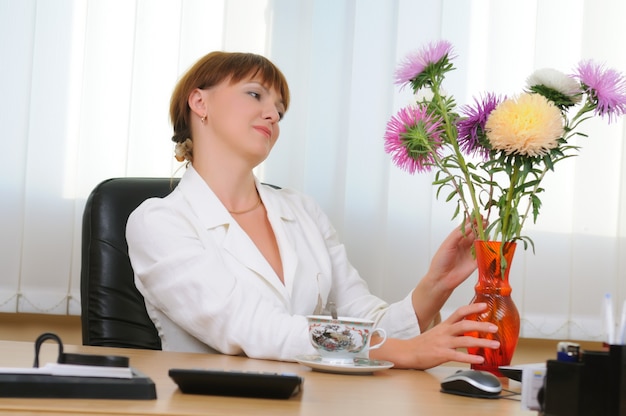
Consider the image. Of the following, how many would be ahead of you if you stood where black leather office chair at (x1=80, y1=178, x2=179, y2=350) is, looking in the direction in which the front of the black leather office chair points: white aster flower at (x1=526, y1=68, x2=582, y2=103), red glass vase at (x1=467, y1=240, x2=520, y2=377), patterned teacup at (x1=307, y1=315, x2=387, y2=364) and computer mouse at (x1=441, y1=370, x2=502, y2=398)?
4

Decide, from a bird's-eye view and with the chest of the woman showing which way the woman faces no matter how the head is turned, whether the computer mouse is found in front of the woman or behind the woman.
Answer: in front

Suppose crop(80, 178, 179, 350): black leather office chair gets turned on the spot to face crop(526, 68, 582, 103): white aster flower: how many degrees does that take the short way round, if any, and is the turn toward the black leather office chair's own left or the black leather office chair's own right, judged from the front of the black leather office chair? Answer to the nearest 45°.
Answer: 0° — it already faces it

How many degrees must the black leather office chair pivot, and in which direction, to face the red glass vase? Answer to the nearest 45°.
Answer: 0° — it already faces it

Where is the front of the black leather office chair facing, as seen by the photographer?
facing the viewer and to the right of the viewer

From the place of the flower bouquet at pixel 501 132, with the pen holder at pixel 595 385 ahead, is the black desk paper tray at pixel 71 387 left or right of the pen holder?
right

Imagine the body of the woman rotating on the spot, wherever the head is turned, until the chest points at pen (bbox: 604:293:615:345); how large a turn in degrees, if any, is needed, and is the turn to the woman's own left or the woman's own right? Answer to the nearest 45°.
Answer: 0° — they already face it

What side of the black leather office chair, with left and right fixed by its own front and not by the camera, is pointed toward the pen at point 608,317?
front
